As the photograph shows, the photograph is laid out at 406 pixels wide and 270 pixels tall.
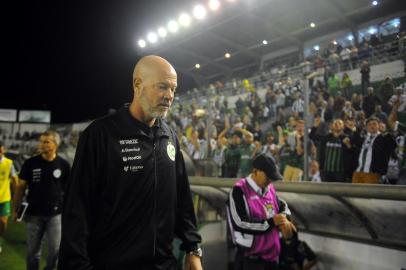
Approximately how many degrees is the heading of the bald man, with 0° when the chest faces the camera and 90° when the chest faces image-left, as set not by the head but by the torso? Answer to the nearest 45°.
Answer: approximately 315°

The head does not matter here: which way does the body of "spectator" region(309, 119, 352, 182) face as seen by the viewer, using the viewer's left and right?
facing the viewer

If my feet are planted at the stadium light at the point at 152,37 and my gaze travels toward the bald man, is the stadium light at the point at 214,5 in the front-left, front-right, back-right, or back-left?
front-left

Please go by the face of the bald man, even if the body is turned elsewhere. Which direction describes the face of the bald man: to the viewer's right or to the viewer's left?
to the viewer's right

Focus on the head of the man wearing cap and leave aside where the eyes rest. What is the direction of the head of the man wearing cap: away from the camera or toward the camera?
toward the camera

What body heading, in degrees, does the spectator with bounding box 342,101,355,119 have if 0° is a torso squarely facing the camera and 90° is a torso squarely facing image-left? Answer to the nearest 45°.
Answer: approximately 45°

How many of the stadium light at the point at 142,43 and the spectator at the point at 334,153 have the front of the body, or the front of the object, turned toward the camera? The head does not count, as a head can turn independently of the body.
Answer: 2

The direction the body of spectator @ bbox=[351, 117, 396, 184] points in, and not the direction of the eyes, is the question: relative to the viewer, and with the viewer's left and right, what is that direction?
facing the viewer and to the left of the viewer

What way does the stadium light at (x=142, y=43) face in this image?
toward the camera

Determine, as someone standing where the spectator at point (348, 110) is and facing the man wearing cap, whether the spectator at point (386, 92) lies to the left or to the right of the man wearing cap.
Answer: left
